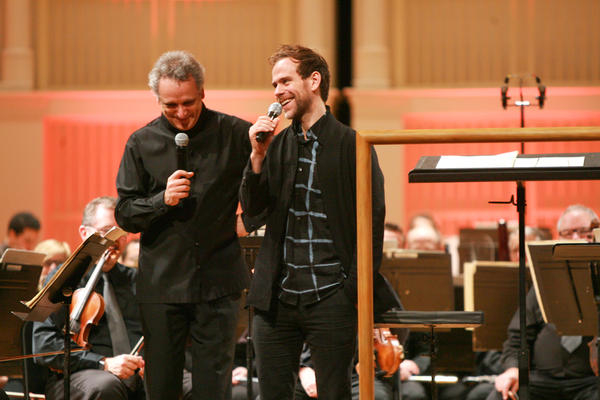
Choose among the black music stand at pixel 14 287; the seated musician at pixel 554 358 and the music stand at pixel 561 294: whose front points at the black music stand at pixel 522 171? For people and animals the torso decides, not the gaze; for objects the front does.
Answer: the seated musician

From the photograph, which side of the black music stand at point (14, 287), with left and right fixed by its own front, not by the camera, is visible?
back

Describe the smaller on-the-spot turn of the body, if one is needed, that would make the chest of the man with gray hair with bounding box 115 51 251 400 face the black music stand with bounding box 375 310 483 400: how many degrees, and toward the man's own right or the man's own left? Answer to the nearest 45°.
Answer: approximately 90° to the man's own left

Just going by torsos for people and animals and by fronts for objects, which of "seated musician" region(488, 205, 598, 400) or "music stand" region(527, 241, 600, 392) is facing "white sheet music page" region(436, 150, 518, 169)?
the seated musician

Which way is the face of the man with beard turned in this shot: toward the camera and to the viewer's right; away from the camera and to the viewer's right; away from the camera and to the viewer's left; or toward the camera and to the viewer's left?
toward the camera and to the viewer's left

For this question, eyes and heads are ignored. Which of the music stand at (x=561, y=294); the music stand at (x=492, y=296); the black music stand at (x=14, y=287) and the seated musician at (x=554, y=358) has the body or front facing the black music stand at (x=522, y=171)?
the seated musician

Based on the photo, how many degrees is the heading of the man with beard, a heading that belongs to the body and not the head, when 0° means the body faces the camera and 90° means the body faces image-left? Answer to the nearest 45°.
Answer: approximately 45°

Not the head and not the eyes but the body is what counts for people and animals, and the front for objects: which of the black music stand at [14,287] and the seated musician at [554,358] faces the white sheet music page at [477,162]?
the seated musician
